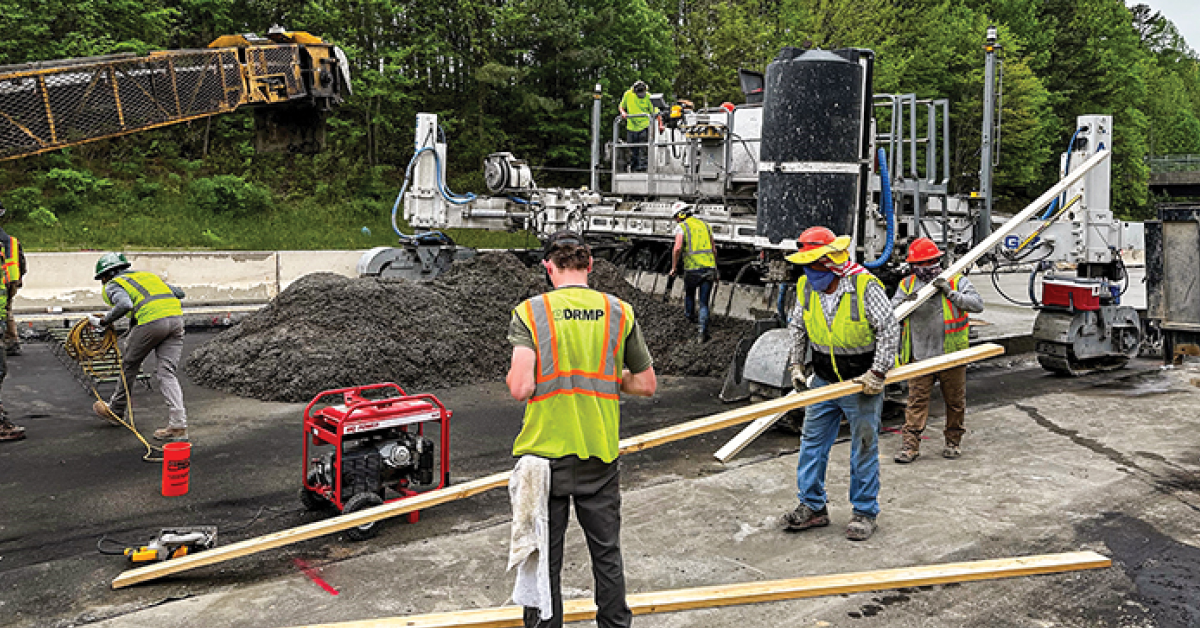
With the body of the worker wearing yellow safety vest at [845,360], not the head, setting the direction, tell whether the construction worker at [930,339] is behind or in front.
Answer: behind

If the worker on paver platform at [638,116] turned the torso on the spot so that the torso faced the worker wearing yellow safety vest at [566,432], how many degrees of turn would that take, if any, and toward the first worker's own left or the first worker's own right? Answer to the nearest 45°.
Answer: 0° — they already face them

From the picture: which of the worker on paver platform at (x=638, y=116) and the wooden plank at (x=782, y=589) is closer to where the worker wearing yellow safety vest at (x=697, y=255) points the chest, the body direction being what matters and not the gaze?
the worker on paver platform

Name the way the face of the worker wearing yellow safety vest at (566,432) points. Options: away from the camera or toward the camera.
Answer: away from the camera

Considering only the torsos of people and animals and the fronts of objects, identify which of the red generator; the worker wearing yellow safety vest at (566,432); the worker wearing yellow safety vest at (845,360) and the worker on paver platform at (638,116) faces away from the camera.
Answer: the worker wearing yellow safety vest at (566,432)

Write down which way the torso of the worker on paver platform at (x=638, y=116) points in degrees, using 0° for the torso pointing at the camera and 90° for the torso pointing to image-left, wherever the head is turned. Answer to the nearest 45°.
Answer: approximately 0°

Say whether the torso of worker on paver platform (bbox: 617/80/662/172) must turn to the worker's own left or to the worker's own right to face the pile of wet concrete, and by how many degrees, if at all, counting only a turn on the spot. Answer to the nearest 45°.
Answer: approximately 45° to the worker's own right

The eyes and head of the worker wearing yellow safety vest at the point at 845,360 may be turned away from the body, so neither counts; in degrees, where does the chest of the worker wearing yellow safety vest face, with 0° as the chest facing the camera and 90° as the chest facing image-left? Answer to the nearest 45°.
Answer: approximately 45°

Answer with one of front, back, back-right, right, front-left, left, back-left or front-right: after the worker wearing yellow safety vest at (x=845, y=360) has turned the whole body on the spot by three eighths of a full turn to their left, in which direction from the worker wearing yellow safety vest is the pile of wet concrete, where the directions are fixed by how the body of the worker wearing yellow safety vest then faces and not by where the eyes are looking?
back-left

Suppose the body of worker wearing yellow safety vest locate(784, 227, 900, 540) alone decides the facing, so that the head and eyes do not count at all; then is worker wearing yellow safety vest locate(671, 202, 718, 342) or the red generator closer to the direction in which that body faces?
the red generator

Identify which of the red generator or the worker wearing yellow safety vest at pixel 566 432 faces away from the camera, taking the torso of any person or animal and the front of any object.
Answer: the worker wearing yellow safety vest

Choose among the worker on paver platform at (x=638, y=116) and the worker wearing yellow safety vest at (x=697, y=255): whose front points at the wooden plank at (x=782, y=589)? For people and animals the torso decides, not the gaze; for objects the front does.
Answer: the worker on paver platform
